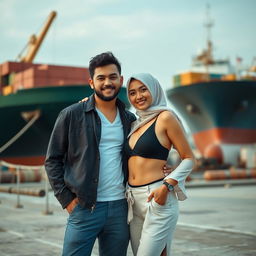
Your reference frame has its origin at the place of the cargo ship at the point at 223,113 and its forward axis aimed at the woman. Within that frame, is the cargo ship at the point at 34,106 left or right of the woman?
right

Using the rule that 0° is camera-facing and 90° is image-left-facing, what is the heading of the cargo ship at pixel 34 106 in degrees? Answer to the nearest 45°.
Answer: approximately 315°

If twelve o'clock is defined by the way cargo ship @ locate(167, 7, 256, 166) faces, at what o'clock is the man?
The man is roughly at 12 o'clock from the cargo ship.

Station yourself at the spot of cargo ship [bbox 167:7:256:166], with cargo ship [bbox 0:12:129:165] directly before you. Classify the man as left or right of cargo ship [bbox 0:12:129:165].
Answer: left

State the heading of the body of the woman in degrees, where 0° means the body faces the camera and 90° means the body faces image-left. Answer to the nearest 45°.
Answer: approximately 45°

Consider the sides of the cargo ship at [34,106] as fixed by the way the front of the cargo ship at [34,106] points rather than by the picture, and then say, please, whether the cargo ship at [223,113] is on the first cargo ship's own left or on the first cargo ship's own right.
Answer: on the first cargo ship's own left
